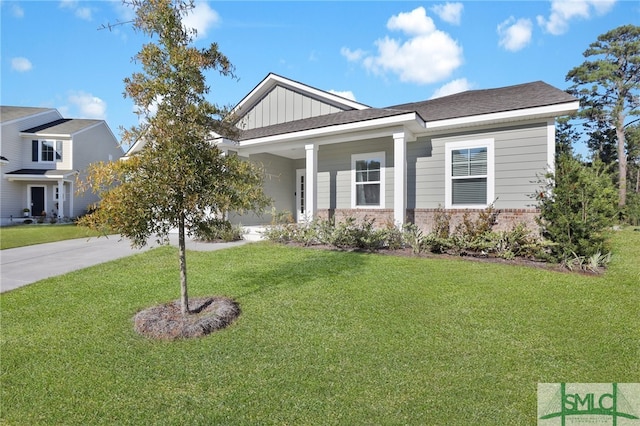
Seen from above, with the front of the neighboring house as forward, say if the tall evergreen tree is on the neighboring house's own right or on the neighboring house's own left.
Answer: on the neighboring house's own left

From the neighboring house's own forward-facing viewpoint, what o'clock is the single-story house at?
The single-story house is roughly at 10 o'clock from the neighboring house.

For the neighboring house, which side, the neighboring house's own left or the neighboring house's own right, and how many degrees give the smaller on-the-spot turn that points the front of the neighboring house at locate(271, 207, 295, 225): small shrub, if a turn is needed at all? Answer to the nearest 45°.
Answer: approximately 45° to the neighboring house's own left

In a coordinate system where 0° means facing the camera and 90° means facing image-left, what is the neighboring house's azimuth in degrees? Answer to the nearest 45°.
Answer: approximately 45°

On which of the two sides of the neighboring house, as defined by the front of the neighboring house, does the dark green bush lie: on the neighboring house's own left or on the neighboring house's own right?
on the neighboring house's own left

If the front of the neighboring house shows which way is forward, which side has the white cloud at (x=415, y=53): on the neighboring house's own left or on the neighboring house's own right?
on the neighboring house's own left
